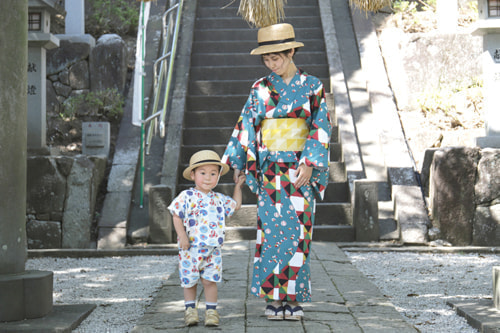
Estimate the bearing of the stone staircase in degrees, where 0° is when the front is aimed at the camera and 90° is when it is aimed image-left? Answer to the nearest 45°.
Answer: approximately 0°

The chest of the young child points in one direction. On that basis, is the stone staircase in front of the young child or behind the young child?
behind

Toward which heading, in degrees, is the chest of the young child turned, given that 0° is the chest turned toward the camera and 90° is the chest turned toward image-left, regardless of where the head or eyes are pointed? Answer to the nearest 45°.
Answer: approximately 0°

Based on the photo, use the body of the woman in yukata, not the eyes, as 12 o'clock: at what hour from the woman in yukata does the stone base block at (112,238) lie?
The stone base block is roughly at 5 o'clock from the woman in yukata.

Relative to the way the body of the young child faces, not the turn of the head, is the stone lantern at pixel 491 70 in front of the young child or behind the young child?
behind

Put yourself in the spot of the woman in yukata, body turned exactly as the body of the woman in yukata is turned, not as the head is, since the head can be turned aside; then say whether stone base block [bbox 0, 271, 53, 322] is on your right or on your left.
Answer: on your right
